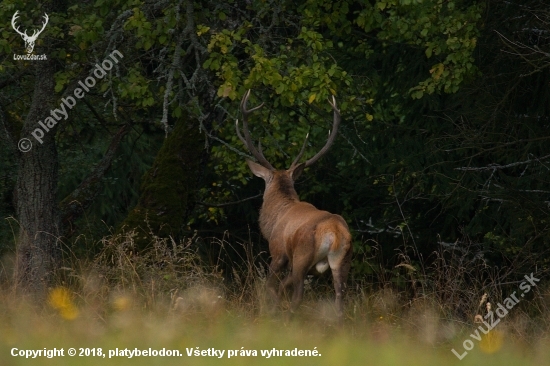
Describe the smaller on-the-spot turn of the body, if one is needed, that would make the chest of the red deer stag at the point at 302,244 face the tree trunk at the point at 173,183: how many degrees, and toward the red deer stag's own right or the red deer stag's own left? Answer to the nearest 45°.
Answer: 0° — it already faces it

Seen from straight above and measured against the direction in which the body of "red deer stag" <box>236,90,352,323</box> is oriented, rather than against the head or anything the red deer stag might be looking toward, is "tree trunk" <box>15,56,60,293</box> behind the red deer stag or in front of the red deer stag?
in front

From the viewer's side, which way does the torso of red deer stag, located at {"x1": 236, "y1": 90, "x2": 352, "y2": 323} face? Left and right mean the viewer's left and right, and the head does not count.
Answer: facing away from the viewer and to the left of the viewer
